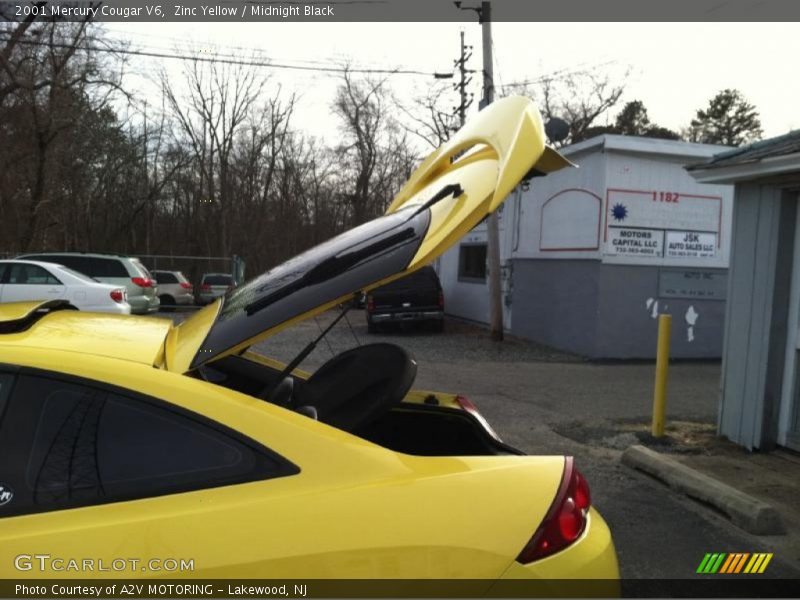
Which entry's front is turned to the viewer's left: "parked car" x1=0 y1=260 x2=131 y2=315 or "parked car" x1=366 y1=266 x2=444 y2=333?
"parked car" x1=0 y1=260 x2=131 y2=315

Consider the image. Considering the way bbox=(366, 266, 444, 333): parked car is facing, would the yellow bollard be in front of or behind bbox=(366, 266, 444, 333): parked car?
behind

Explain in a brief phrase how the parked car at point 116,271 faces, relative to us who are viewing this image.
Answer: facing to the left of the viewer

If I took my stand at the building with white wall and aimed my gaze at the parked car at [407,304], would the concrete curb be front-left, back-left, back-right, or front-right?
back-left

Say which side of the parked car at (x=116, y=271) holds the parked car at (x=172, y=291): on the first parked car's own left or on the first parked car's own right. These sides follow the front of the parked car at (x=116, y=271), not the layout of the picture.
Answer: on the first parked car's own right

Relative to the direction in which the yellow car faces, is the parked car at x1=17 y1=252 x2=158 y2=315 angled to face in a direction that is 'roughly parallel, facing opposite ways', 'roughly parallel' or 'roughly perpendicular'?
roughly parallel

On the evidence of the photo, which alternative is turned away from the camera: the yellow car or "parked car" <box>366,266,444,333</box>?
the parked car

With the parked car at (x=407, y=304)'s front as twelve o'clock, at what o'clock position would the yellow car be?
The yellow car is roughly at 6 o'clock from the parked car.

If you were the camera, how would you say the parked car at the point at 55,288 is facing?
facing to the left of the viewer

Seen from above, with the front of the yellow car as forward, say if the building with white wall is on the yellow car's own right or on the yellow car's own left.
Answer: on the yellow car's own right

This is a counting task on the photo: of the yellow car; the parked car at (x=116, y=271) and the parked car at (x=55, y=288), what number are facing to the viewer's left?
3

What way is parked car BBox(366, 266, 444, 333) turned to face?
away from the camera

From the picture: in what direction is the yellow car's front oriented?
to the viewer's left

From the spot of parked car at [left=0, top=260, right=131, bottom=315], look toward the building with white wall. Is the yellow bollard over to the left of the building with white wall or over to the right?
right

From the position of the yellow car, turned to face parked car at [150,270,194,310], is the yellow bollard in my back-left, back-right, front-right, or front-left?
front-right

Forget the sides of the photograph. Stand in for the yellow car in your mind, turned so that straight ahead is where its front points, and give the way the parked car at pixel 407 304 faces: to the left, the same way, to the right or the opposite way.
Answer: to the right
